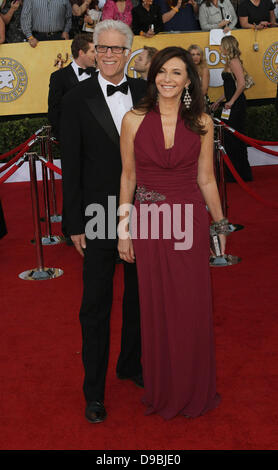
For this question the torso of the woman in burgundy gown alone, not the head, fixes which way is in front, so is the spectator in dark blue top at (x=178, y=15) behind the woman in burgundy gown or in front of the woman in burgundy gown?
behind

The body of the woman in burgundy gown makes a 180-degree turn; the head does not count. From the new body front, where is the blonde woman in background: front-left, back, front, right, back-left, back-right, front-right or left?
front

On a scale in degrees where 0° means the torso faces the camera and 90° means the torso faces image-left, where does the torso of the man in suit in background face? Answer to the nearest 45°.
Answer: approximately 315°

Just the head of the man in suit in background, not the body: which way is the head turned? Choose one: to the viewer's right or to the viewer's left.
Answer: to the viewer's right

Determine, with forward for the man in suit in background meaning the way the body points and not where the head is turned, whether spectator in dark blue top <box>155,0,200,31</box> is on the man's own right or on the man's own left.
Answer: on the man's own left

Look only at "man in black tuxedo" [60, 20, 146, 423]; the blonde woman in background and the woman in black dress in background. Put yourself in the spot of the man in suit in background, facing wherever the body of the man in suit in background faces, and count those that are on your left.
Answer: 2

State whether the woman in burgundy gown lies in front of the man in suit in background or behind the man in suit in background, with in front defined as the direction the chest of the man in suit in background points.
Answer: in front

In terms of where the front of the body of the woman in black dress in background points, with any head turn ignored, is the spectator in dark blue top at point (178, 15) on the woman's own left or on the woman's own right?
on the woman's own right

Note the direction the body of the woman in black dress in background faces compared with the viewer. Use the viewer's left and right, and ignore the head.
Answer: facing to the left of the viewer

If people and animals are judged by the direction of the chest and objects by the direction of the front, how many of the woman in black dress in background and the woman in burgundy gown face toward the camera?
1

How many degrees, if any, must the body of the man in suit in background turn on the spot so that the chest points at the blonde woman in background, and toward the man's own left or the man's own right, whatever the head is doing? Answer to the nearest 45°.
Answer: approximately 90° to the man's own left

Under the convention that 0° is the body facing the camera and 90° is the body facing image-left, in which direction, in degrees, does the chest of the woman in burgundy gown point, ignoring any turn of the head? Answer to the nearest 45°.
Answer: approximately 0°
